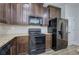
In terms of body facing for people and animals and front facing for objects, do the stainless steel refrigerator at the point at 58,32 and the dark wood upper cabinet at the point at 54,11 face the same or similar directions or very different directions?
same or similar directions

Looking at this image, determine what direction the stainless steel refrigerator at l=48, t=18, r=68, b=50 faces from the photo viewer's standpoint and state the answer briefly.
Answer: facing the viewer and to the right of the viewer

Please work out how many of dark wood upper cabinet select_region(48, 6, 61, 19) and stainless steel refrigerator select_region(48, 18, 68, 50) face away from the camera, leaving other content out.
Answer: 0

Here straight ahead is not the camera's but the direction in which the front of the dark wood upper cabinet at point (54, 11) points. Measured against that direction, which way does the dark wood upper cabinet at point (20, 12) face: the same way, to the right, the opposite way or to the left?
the same way
